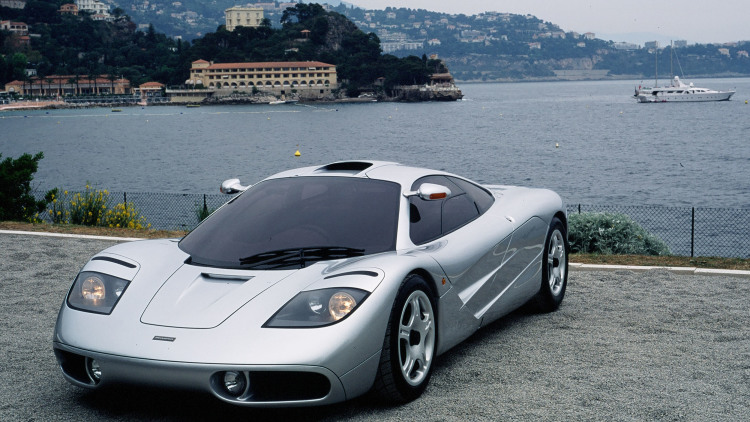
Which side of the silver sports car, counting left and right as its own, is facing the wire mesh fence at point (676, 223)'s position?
back

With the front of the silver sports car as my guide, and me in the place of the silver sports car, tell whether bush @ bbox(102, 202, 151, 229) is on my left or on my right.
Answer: on my right

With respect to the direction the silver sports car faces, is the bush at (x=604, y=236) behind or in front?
behind

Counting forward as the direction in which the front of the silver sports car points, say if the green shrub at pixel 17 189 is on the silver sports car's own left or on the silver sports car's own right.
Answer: on the silver sports car's own right

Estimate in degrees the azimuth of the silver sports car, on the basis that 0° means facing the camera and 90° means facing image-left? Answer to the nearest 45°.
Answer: approximately 45°

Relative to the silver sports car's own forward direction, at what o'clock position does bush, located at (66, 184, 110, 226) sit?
The bush is roughly at 4 o'clock from the silver sports car.
